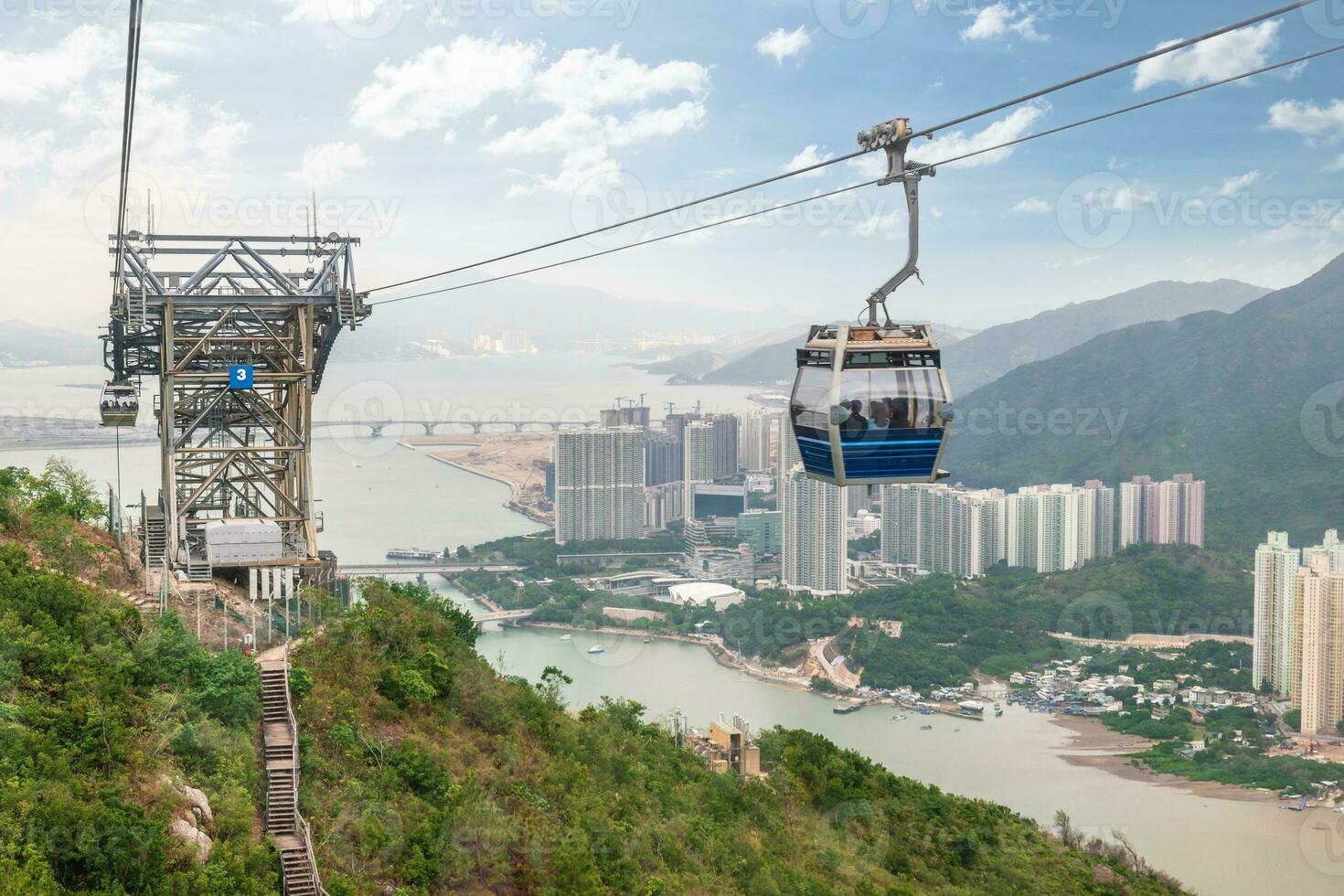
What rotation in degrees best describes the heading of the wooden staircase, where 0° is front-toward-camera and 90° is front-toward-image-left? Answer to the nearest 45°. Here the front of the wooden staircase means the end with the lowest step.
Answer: approximately 0°

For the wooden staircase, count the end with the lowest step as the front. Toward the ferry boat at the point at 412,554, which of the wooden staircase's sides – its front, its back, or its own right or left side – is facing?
back

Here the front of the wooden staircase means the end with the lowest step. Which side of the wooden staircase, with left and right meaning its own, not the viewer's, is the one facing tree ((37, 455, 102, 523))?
back

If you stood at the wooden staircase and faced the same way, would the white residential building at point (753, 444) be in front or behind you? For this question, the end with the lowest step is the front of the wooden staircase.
behind

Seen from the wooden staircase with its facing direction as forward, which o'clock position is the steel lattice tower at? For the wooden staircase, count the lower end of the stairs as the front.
The steel lattice tower is roughly at 6 o'clock from the wooden staircase.

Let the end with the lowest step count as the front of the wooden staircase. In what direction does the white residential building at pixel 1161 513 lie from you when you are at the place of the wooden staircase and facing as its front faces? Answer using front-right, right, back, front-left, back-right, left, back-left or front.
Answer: back-left

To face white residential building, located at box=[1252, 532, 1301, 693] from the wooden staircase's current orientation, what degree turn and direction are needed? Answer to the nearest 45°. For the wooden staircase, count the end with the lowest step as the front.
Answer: approximately 135° to its left

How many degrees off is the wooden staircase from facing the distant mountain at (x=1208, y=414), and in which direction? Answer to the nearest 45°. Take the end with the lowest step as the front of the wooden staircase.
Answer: approximately 135° to its left

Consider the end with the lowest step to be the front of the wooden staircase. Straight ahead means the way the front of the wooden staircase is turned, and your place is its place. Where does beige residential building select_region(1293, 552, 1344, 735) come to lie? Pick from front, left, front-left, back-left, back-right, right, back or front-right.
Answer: back-left

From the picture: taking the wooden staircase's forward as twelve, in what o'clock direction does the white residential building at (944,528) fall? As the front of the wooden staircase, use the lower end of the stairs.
The white residential building is roughly at 7 o'clock from the wooden staircase.

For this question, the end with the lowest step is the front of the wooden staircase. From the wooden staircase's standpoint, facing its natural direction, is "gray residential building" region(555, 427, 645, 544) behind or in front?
behind
